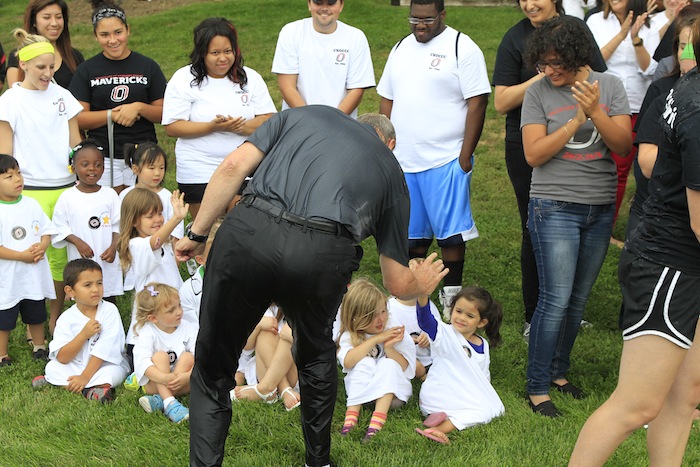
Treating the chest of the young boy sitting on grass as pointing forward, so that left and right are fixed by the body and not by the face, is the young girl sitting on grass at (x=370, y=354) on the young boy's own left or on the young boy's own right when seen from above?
on the young boy's own left

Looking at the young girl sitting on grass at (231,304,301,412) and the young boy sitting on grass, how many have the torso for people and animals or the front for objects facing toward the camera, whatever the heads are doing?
2

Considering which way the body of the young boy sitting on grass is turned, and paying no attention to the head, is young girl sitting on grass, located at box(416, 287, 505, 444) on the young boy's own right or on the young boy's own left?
on the young boy's own left

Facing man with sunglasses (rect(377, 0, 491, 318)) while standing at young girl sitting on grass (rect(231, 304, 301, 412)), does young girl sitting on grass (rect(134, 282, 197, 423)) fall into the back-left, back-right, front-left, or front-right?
back-left

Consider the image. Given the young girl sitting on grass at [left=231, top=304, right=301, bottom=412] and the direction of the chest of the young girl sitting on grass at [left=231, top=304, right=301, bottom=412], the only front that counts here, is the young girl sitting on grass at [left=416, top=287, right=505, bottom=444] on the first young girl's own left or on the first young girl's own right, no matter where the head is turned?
on the first young girl's own left

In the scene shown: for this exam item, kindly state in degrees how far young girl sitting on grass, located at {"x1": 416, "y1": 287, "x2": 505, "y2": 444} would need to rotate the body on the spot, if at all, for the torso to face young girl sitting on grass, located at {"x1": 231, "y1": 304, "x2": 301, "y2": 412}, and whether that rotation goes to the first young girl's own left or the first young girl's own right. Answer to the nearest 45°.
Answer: approximately 45° to the first young girl's own right

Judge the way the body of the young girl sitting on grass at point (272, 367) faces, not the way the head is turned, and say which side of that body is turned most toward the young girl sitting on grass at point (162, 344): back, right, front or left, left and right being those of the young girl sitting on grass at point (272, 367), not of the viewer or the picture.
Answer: right

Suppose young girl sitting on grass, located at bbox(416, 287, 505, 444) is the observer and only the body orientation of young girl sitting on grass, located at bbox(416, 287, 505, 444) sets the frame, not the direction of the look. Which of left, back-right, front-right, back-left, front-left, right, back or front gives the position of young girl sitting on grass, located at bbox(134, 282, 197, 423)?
front-right
